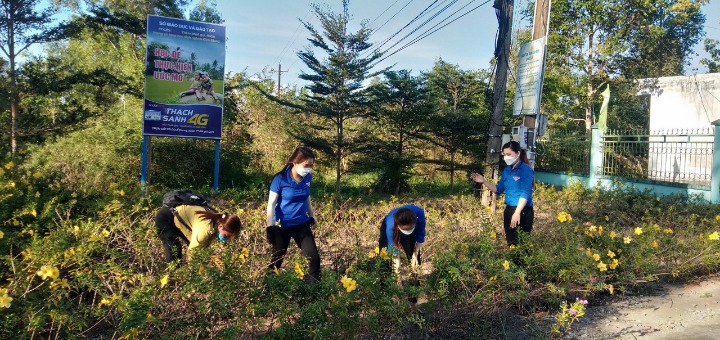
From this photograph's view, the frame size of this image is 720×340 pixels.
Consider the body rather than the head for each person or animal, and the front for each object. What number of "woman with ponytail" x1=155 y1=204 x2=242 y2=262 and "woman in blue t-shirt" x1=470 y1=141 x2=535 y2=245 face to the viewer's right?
1

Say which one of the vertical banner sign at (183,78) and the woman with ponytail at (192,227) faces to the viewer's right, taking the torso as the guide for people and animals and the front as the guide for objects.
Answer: the woman with ponytail

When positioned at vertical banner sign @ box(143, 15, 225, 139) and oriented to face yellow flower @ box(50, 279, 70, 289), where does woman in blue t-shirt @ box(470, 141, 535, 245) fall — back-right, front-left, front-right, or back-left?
front-left

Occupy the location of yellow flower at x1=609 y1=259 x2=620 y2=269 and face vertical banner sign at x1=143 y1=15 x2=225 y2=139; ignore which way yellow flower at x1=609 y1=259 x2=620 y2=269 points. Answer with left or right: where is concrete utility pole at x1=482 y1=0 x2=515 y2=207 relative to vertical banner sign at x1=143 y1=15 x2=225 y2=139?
right

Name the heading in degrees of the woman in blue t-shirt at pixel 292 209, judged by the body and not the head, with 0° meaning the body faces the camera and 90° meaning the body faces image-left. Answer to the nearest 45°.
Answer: approximately 315°

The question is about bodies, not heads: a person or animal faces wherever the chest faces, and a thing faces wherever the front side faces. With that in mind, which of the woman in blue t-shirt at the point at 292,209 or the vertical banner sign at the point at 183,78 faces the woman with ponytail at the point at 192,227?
the vertical banner sign

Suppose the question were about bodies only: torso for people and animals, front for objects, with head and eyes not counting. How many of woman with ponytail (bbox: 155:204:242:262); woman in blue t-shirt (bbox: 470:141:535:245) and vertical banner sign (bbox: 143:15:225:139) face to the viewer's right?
1

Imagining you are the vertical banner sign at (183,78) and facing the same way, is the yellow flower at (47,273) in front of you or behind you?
in front

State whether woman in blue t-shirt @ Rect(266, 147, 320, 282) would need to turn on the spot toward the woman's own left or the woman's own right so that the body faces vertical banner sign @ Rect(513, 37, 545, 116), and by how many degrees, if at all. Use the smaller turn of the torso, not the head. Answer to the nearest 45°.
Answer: approximately 90° to the woman's own left

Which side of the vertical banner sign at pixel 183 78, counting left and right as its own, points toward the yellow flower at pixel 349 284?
front

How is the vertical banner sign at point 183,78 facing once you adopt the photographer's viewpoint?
facing the viewer

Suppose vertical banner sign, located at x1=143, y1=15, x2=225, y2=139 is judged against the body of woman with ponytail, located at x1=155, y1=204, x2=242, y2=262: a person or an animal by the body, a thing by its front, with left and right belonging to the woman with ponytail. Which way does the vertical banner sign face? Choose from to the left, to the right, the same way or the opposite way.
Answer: to the right

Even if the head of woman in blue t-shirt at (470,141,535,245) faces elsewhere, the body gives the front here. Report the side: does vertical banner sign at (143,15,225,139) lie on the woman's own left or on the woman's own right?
on the woman's own right

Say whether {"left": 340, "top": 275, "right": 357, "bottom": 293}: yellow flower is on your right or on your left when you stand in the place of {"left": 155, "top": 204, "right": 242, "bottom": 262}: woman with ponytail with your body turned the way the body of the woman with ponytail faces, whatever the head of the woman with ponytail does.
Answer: on your right
